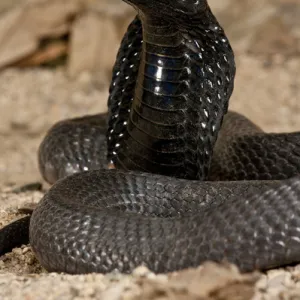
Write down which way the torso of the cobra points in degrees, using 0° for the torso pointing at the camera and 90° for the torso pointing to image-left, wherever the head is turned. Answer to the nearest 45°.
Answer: approximately 45°
